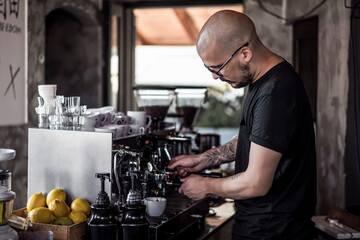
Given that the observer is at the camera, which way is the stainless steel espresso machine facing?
facing the viewer and to the right of the viewer

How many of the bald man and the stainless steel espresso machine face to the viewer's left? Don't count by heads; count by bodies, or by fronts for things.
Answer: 1

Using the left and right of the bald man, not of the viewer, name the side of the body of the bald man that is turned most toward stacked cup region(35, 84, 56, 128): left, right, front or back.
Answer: front

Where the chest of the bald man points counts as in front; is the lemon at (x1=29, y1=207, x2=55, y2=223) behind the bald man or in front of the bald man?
in front

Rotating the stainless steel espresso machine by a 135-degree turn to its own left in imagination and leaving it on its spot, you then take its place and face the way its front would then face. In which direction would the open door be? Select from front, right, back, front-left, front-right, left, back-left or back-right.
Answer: front

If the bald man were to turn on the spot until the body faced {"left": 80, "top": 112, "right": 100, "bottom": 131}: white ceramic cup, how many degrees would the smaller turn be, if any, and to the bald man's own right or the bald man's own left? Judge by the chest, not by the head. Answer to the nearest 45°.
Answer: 0° — they already face it

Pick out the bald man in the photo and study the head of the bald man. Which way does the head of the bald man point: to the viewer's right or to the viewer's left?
to the viewer's left

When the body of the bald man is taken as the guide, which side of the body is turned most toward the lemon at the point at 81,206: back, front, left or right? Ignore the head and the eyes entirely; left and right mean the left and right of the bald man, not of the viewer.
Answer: front

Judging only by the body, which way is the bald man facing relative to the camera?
to the viewer's left

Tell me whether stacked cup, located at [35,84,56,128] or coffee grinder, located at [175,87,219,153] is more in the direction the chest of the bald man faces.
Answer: the stacked cup
